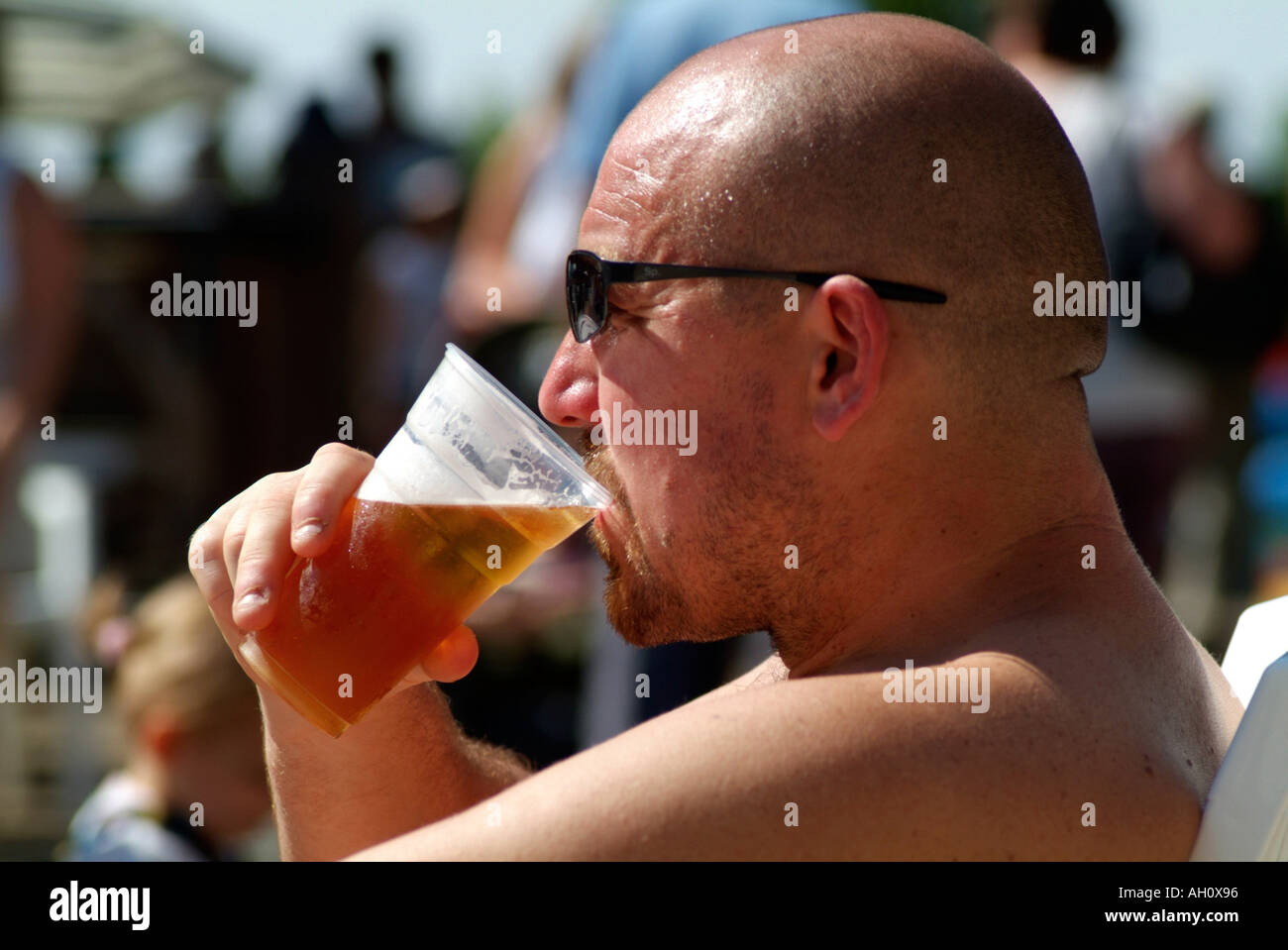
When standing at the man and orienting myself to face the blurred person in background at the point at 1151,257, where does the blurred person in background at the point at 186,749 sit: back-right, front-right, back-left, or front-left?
front-left

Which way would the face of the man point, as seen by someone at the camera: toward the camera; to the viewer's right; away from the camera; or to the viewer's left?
to the viewer's left

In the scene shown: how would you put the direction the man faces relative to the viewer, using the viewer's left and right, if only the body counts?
facing to the left of the viewer

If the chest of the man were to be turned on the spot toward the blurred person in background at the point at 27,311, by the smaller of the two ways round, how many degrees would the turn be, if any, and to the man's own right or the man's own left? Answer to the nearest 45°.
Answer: approximately 45° to the man's own right

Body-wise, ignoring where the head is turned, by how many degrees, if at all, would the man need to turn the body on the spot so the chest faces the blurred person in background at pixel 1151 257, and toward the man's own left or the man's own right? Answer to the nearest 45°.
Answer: approximately 90° to the man's own right

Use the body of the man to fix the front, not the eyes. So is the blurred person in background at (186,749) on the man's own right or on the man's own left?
on the man's own right
